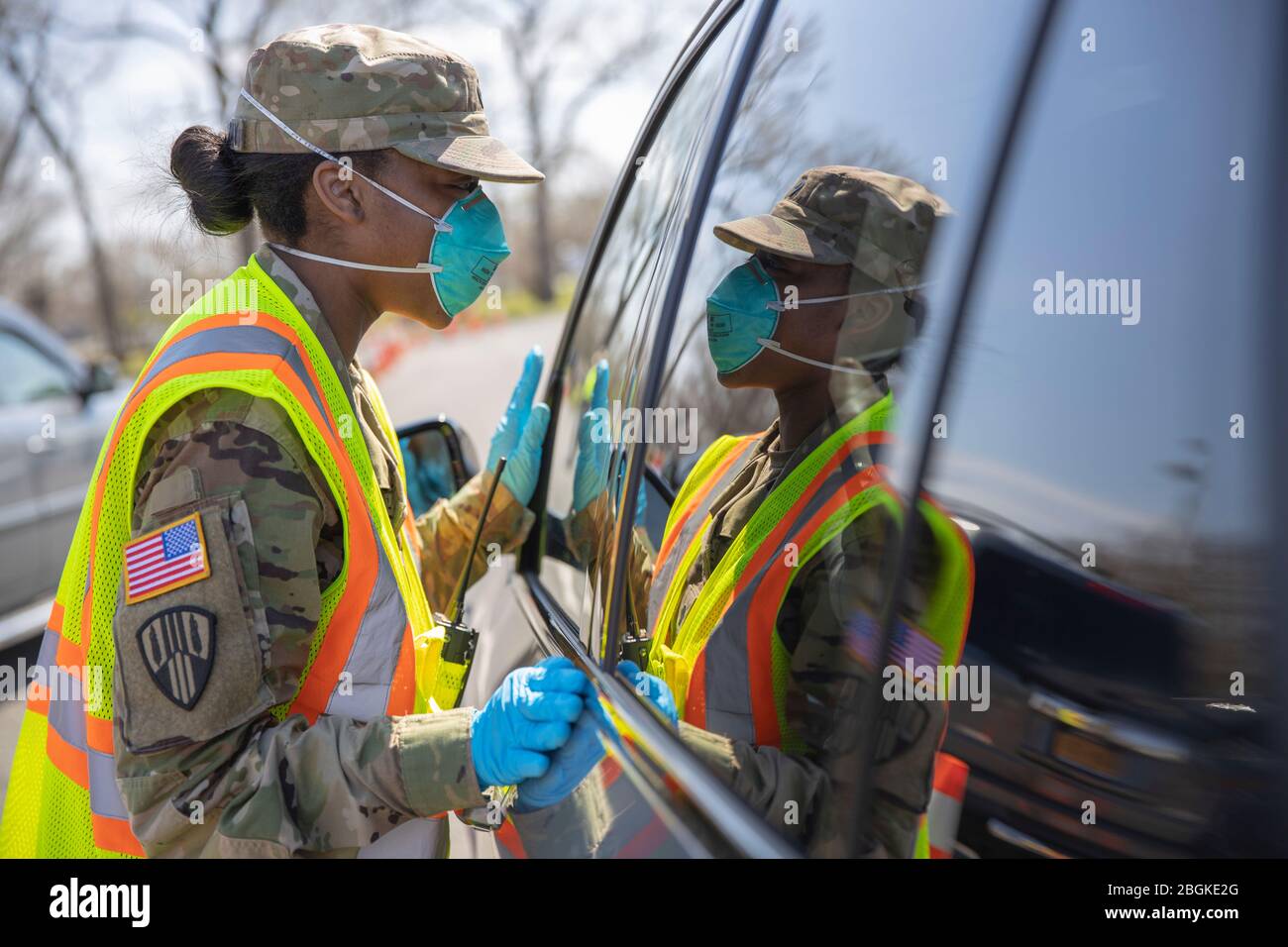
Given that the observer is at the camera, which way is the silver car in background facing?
facing away from the viewer and to the right of the viewer

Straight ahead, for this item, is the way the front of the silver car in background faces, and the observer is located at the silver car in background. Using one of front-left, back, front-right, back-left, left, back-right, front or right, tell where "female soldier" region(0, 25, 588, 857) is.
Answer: back-right

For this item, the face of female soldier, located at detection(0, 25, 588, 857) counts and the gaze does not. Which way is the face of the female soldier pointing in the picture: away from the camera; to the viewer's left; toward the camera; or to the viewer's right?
to the viewer's right

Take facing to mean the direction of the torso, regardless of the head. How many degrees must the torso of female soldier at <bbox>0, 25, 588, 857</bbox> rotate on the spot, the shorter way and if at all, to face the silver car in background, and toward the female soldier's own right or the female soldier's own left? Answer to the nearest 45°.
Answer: approximately 90° to the female soldier's own left

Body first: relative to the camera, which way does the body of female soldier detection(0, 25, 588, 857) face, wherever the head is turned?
to the viewer's right
